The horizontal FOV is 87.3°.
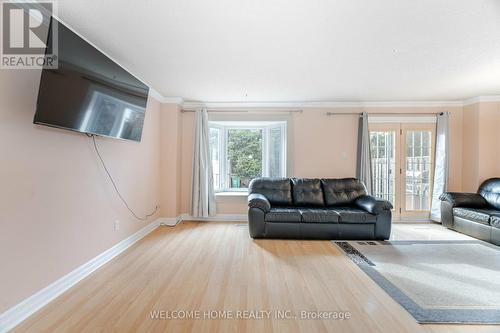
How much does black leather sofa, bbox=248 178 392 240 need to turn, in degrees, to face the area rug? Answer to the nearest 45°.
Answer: approximately 45° to its left

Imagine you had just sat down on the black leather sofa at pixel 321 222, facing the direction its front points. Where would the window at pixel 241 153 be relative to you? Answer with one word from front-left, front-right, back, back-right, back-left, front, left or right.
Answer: back-right

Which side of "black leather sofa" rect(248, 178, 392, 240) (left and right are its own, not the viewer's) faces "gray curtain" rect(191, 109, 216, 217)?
right

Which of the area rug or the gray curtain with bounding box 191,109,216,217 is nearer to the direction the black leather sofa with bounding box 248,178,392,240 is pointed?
the area rug

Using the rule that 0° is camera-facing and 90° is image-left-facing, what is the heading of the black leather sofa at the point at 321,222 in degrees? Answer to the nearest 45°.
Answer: approximately 0°

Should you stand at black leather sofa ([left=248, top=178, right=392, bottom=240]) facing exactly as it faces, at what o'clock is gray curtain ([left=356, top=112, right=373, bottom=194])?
The gray curtain is roughly at 7 o'clock from the black leather sofa.

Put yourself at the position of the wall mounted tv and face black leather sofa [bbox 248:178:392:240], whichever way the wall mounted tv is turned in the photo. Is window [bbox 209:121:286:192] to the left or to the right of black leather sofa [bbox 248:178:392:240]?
left

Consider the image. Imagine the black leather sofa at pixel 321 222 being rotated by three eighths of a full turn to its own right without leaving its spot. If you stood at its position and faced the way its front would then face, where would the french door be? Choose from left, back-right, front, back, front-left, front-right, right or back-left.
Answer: right

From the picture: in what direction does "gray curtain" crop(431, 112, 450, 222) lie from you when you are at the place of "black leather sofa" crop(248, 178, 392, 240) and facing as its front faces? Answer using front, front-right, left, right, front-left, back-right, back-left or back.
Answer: back-left

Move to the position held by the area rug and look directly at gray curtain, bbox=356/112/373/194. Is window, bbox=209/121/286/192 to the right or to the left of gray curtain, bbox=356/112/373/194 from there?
left

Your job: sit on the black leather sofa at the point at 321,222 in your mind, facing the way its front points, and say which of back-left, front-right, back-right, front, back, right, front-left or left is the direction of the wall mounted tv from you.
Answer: front-right

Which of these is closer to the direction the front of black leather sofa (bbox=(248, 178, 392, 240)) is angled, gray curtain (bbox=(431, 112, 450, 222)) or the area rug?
the area rug
